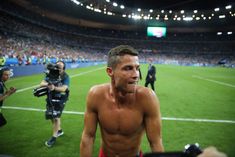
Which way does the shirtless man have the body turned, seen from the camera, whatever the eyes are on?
toward the camera

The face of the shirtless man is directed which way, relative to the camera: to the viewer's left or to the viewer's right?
to the viewer's right

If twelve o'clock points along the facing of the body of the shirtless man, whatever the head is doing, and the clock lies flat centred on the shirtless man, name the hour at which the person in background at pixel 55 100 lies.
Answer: The person in background is roughly at 5 o'clock from the shirtless man.

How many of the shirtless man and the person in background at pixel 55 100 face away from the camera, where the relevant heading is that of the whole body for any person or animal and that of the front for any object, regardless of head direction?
0

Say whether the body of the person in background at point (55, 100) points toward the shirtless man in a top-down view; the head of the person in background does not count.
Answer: no

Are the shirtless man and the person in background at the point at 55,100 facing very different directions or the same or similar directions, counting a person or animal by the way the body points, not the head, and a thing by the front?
same or similar directions
